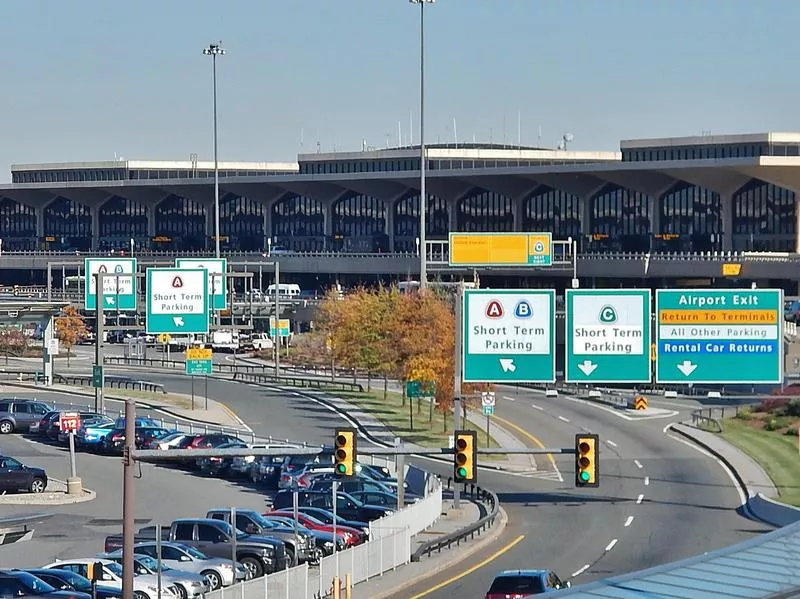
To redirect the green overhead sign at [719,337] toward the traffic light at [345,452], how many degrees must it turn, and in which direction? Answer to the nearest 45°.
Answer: approximately 45° to its right

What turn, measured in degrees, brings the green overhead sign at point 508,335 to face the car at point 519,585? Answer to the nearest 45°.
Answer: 0° — it already faces it

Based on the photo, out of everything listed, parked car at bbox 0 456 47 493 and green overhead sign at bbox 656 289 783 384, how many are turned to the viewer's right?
1

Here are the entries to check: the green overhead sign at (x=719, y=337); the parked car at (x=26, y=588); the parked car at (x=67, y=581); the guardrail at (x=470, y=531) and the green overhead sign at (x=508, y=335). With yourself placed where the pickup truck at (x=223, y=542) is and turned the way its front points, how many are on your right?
2

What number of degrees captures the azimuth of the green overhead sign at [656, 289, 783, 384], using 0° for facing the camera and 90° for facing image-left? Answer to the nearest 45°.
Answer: approximately 0°

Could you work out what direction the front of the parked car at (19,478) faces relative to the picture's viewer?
facing to the right of the viewer

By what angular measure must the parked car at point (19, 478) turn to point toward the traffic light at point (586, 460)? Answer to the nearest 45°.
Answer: approximately 45° to its right

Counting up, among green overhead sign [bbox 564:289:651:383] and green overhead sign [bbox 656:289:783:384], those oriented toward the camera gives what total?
2

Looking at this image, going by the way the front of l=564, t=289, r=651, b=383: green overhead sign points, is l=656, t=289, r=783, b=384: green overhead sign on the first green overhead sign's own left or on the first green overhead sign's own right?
on the first green overhead sign's own left
